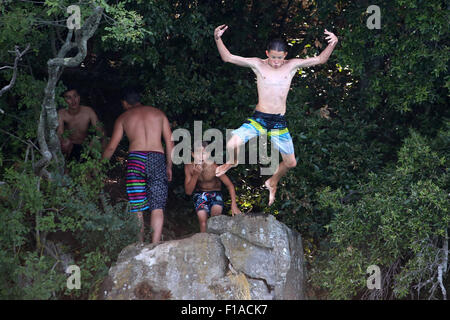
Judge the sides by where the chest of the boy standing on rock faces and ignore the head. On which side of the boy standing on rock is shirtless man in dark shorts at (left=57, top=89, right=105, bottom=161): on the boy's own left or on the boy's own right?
on the boy's own right

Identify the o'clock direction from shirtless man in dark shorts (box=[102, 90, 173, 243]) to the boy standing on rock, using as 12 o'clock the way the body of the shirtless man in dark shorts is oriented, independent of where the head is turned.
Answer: The boy standing on rock is roughly at 3 o'clock from the shirtless man in dark shorts.

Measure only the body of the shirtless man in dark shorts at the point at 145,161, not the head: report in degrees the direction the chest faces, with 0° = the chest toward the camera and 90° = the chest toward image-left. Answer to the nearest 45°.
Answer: approximately 180°

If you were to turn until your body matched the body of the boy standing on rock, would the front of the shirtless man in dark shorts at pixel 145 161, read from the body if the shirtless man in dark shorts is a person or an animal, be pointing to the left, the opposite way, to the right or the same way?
the opposite way

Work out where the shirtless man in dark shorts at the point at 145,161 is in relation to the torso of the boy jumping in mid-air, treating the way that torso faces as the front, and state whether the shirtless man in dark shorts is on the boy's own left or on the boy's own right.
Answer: on the boy's own right

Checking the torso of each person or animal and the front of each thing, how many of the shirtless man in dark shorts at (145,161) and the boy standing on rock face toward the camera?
1

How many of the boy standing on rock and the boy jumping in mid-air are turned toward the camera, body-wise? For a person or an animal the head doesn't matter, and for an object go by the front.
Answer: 2

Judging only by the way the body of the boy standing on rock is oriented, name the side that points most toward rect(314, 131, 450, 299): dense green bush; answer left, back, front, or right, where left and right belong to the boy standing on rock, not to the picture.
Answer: left
